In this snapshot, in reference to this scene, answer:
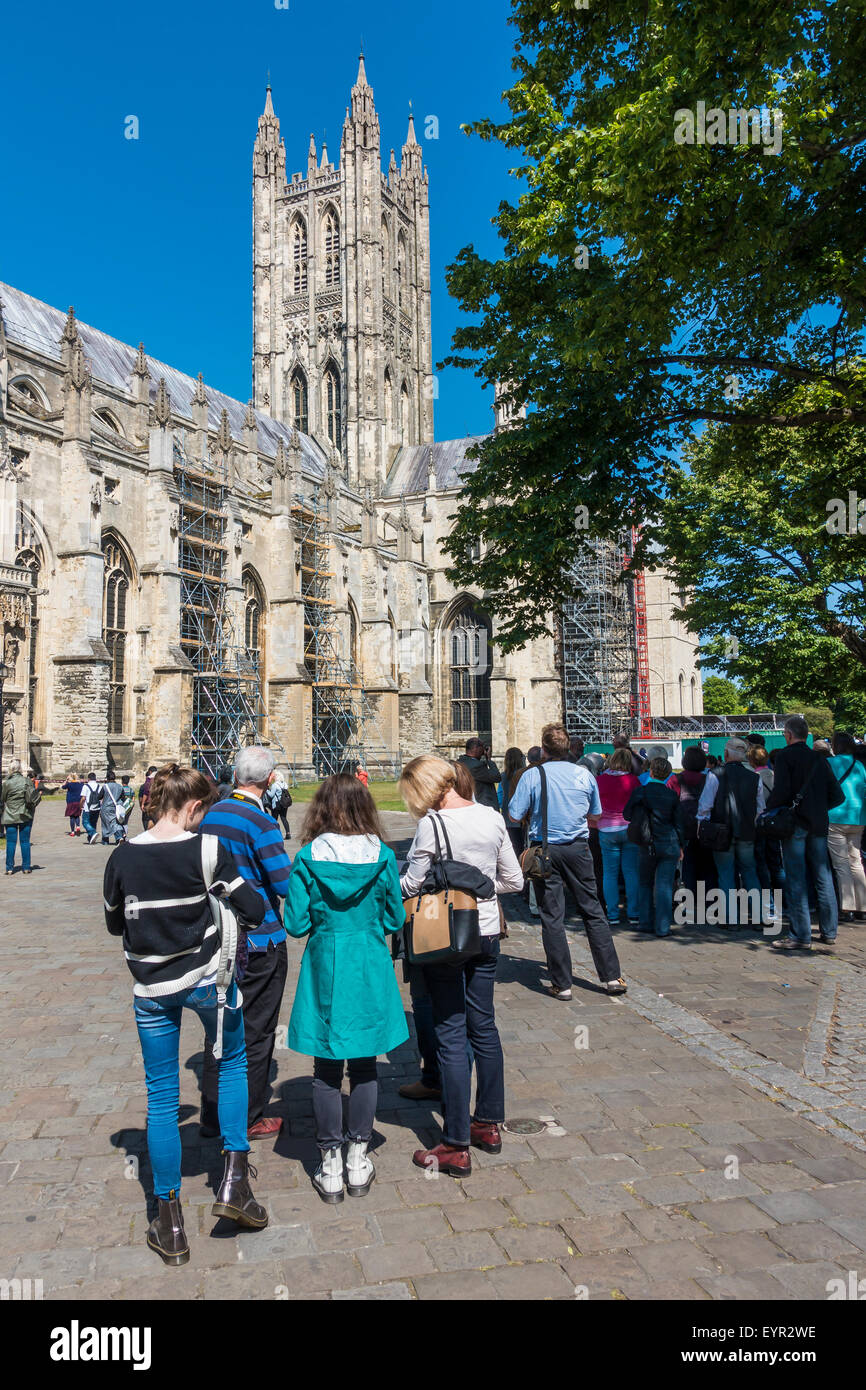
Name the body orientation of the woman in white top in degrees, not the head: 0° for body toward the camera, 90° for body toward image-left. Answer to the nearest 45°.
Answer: approximately 135°

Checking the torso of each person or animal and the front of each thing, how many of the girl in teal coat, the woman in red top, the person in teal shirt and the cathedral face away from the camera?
3

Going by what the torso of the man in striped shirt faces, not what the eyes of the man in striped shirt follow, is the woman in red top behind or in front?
in front

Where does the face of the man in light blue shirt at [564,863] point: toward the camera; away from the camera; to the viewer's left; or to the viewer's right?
away from the camera

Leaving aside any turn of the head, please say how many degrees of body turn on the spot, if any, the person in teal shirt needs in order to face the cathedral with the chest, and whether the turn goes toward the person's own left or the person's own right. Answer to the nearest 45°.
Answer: approximately 45° to the person's own left

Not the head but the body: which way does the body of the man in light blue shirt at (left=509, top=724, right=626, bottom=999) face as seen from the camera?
away from the camera

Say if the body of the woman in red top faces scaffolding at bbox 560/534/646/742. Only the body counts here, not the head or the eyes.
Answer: yes

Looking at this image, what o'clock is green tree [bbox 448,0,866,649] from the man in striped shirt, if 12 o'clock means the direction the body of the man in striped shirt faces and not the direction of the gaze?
The green tree is roughly at 12 o'clock from the man in striped shirt.

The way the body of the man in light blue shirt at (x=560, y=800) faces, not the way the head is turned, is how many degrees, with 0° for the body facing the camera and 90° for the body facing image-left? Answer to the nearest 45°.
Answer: approximately 180°

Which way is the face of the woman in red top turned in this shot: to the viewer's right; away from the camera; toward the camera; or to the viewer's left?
away from the camera

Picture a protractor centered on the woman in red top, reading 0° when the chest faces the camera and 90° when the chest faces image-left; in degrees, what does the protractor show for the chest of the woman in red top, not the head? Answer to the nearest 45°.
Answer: approximately 180°

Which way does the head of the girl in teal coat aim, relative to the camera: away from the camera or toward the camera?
away from the camera

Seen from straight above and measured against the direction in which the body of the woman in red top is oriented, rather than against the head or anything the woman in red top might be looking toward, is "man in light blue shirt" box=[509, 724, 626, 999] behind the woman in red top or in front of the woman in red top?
behind

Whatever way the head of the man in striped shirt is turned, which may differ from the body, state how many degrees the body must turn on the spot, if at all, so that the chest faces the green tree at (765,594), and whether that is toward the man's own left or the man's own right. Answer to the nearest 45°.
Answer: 0° — they already face it

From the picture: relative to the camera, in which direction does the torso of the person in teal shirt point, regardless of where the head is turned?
away from the camera

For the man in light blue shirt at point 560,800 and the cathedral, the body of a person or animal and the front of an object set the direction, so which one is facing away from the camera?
the man in light blue shirt

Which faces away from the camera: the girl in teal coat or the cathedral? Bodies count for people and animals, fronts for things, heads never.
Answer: the girl in teal coat

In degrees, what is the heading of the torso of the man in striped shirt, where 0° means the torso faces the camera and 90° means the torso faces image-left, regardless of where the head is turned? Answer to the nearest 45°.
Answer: approximately 225°
